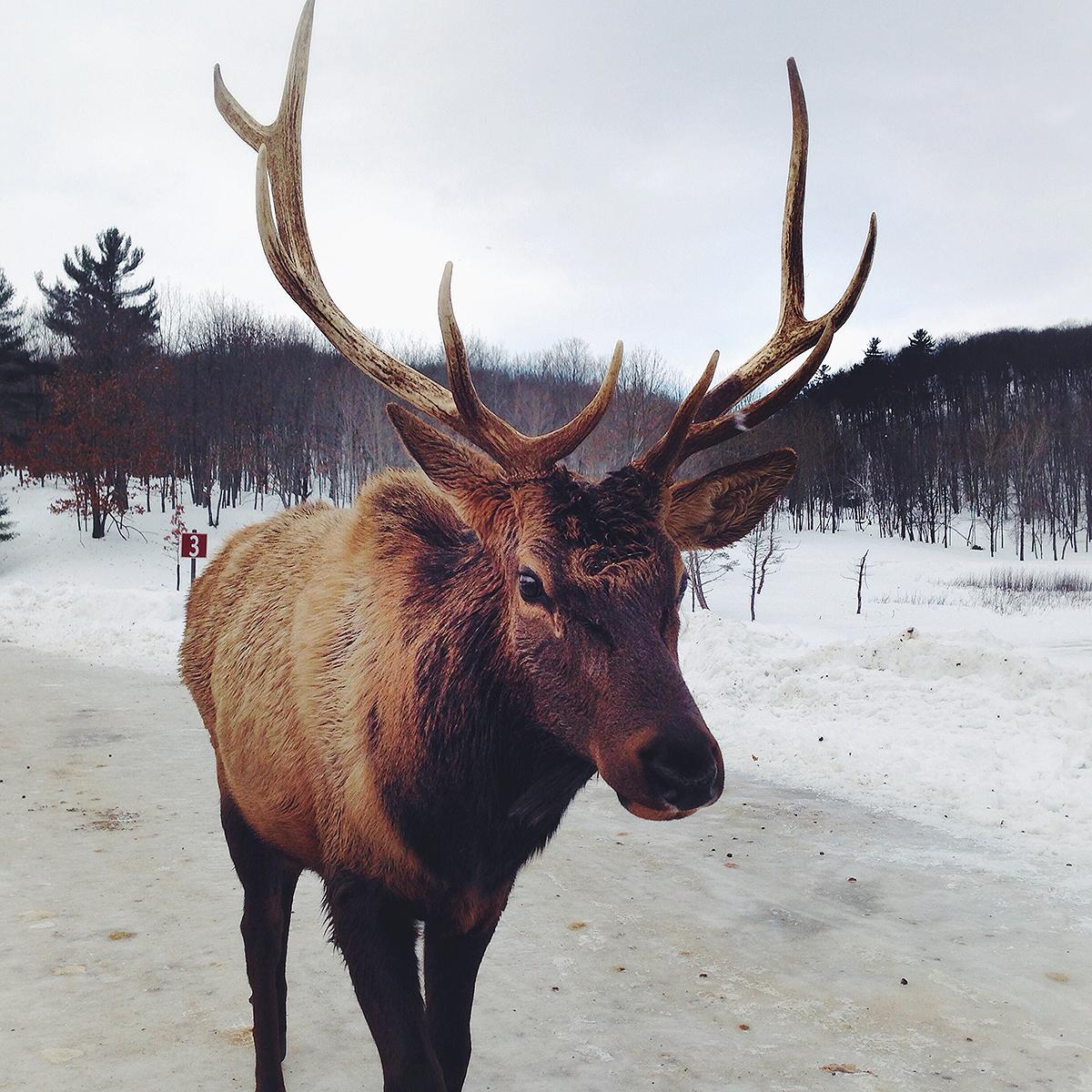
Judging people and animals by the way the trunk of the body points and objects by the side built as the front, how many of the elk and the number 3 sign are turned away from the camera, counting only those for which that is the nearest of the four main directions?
0

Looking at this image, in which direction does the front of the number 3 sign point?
toward the camera

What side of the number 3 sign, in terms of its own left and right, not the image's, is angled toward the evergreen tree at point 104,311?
back

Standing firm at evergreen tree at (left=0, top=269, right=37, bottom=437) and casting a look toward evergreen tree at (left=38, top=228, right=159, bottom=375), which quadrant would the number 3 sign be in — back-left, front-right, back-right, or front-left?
front-right

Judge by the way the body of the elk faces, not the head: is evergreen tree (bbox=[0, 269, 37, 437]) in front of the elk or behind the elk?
behind

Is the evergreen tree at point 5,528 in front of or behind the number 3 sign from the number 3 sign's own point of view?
behind

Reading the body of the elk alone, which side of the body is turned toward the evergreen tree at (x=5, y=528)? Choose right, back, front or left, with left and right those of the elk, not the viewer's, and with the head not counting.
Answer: back

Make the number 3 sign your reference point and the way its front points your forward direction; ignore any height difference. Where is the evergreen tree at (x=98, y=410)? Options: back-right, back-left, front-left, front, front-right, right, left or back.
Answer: back

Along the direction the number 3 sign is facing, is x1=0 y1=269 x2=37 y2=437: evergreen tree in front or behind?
behind

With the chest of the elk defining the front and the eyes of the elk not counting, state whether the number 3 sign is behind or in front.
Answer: behind

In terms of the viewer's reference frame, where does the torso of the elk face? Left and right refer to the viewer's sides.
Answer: facing the viewer and to the right of the viewer
